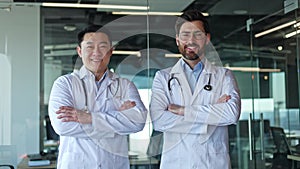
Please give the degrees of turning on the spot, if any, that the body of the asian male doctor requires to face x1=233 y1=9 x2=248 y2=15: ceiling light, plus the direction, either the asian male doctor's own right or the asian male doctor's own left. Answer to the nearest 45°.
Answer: approximately 135° to the asian male doctor's own left

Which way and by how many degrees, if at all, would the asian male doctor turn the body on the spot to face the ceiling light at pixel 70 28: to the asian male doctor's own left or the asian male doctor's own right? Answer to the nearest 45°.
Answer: approximately 180°

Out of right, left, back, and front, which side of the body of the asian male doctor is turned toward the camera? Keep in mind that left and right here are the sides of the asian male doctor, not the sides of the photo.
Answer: front

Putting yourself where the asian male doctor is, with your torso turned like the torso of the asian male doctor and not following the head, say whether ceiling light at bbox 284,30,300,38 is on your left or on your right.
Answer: on your left

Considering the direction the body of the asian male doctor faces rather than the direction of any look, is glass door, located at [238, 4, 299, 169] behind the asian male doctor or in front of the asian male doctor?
behind
